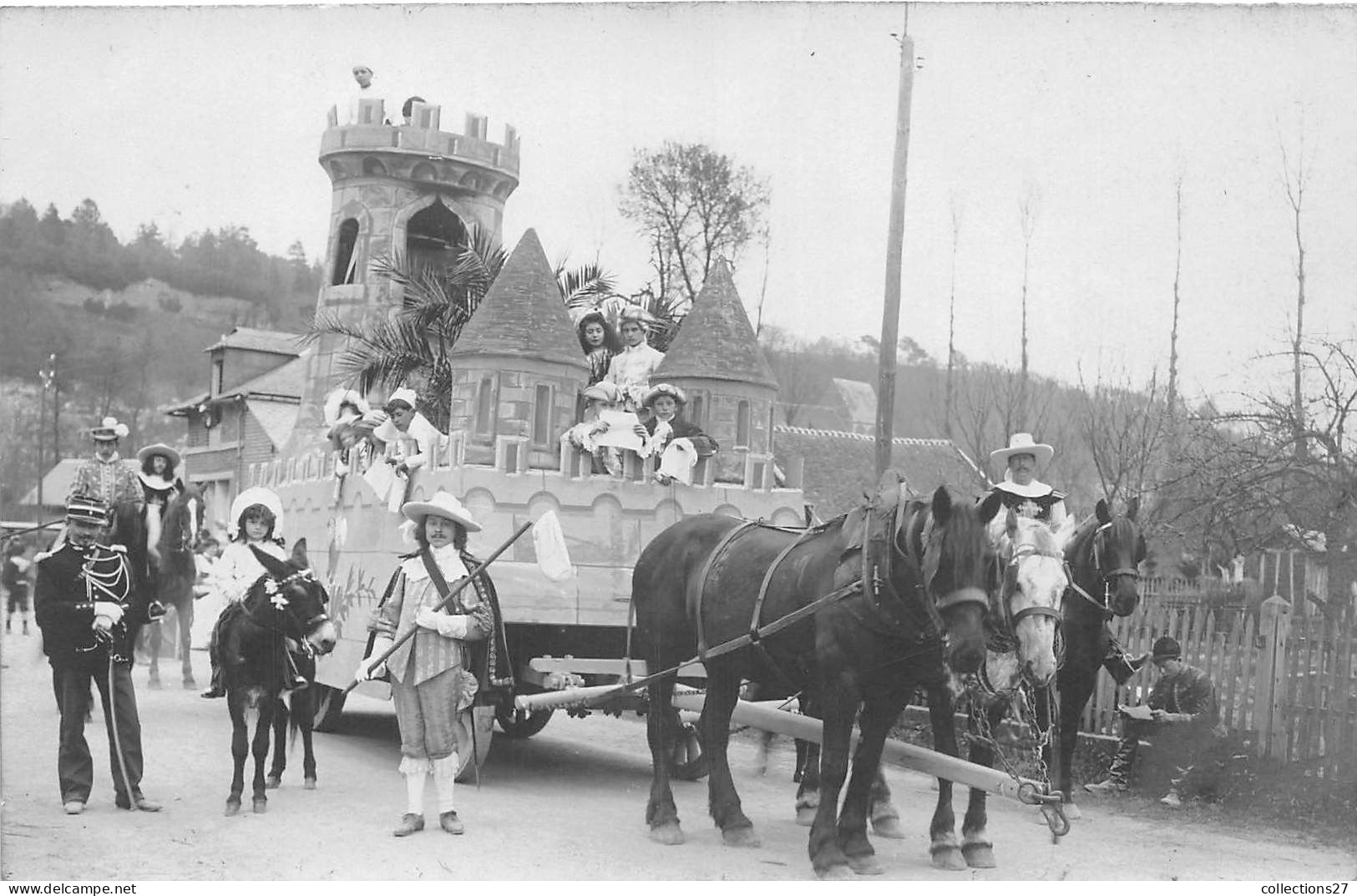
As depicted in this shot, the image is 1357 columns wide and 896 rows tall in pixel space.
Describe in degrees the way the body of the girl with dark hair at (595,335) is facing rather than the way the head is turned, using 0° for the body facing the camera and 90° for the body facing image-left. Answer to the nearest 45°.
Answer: approximately 0°

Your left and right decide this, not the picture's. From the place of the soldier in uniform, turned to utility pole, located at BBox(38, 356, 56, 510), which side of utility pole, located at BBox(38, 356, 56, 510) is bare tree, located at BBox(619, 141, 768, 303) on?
right

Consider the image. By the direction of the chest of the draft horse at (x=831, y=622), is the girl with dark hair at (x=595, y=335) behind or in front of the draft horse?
behind

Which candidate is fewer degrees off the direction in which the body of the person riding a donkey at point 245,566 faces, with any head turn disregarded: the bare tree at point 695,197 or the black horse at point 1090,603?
the black horse

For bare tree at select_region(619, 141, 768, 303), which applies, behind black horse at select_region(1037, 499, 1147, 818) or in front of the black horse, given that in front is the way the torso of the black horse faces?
behind

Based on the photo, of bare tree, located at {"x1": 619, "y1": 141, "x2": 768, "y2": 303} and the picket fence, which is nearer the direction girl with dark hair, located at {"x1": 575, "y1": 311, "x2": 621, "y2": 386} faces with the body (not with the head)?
the picket fence

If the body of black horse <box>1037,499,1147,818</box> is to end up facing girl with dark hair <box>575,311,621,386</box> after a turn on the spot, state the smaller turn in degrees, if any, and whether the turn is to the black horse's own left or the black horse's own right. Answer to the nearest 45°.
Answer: approximately 180°

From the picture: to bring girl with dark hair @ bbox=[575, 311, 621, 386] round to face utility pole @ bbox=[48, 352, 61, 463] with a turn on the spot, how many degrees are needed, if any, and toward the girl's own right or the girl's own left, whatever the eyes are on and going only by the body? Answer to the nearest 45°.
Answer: approximately 135° to the girl's own right

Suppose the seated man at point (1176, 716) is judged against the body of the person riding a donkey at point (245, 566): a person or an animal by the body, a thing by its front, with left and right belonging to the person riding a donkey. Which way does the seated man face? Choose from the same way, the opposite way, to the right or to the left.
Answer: to the right
